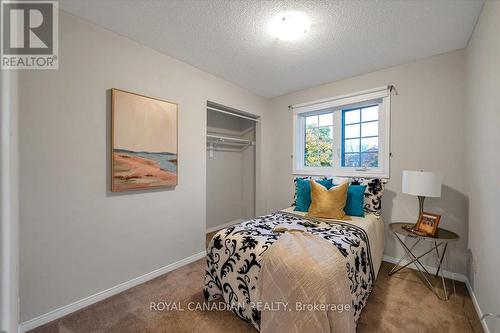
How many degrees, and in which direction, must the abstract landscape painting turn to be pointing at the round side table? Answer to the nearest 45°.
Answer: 0° — it already faces it

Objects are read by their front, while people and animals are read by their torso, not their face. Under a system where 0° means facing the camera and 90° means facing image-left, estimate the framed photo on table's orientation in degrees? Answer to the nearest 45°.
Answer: approximately 45°

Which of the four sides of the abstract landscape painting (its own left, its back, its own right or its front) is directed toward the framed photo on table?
front

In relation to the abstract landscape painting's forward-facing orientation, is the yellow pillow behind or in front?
in front

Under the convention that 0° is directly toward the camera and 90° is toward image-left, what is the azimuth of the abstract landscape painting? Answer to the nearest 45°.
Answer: approximately 315°

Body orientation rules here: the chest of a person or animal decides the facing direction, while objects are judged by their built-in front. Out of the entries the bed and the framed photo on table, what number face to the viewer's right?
0

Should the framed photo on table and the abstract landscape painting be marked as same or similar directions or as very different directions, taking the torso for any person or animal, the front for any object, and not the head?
very different directions

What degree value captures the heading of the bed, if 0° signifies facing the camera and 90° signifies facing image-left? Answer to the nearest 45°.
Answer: approximately 45°

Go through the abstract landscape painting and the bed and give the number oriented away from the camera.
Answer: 0

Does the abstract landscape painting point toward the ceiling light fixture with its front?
yes

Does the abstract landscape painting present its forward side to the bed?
yes
